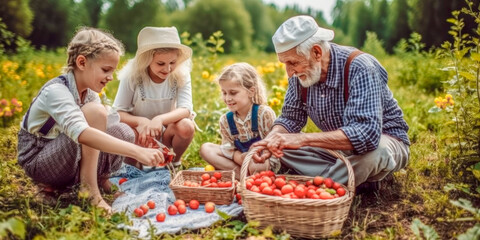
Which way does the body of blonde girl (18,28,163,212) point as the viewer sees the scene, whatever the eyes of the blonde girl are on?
to the viewer's right

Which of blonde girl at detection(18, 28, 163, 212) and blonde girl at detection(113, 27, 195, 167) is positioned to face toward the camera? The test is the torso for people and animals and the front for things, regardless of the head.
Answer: blonde girl at detection(113, 27, 195, 167)

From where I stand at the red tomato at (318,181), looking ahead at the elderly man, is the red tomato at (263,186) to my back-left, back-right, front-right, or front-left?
back-left

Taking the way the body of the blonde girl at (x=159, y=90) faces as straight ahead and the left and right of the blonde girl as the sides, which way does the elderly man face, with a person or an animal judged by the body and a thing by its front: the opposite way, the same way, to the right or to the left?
to the right

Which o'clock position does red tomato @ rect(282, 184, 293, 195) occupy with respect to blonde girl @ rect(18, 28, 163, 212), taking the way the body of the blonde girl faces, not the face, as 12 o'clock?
The red tomato is roughly at 1 o'clock from the blonde girl.

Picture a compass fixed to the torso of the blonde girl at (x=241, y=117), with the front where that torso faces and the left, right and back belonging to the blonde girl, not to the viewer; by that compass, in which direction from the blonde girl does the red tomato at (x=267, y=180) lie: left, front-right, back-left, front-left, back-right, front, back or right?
front-left

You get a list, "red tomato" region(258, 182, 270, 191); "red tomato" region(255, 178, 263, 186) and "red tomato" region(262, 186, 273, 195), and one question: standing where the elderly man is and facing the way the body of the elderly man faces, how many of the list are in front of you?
3

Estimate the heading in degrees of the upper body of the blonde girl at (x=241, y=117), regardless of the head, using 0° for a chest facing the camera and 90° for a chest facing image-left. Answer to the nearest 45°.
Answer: approximately 45°

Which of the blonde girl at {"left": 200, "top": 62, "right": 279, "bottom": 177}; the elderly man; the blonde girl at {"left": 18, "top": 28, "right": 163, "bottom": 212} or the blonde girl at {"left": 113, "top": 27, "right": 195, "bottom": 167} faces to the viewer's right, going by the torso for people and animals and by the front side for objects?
the blonde girl at {"left": 18, "top": 28, "right": 163, "bottom": 212}

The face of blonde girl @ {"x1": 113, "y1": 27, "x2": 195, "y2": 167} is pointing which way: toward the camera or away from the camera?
toward the camera

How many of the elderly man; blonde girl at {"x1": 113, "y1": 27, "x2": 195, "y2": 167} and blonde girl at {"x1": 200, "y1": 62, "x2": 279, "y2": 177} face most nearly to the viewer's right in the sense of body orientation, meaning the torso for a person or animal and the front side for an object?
0

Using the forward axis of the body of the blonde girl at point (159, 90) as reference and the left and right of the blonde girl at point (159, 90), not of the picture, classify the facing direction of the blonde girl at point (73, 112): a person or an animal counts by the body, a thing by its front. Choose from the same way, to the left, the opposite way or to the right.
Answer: to the left

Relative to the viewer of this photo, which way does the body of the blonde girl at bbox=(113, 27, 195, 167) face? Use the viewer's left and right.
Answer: facing the viewer

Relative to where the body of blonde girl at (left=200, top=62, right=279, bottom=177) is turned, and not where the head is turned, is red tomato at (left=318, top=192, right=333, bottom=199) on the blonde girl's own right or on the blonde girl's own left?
on the blonde girl's own left

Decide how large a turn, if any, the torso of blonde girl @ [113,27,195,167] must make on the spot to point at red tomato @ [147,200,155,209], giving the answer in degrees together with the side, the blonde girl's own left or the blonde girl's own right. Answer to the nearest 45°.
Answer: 0° — they already face it

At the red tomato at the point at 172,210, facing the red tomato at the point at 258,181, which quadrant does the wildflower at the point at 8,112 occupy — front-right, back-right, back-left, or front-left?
back-left

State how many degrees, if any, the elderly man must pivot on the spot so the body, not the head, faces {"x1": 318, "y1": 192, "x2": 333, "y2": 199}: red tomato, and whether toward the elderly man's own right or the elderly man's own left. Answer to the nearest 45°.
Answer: approximately 45° to the elderly man's own left
